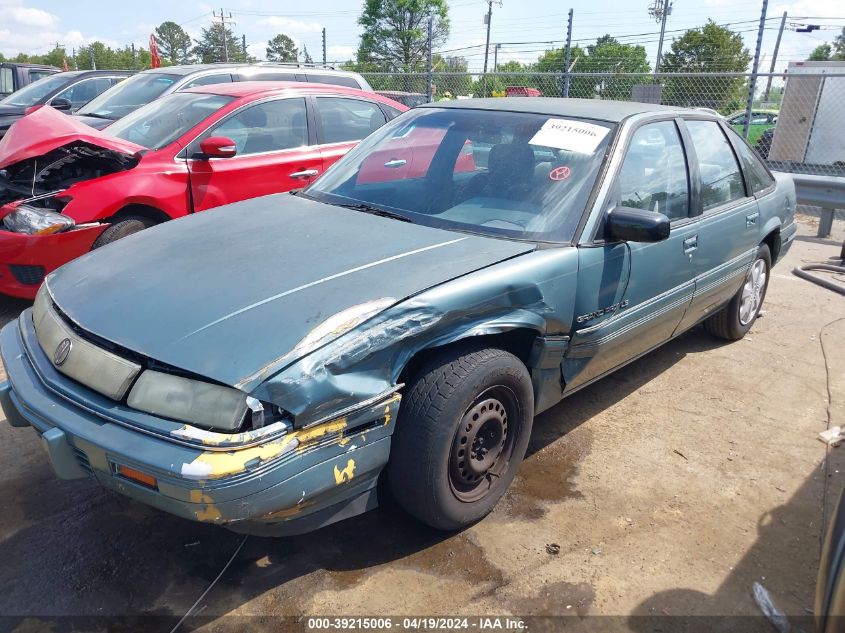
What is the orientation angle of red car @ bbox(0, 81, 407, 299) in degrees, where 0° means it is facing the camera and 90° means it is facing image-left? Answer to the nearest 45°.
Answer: approximately 45°

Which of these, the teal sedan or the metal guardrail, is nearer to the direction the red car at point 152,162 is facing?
the teal sedan

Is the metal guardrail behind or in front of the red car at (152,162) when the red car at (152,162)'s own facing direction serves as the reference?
behind

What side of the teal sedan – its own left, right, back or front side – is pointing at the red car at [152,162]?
right

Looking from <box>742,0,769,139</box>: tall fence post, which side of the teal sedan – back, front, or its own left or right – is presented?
back

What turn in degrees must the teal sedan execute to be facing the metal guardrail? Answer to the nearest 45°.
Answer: approximately 180°

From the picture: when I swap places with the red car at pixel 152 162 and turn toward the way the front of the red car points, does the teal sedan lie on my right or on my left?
on my left
